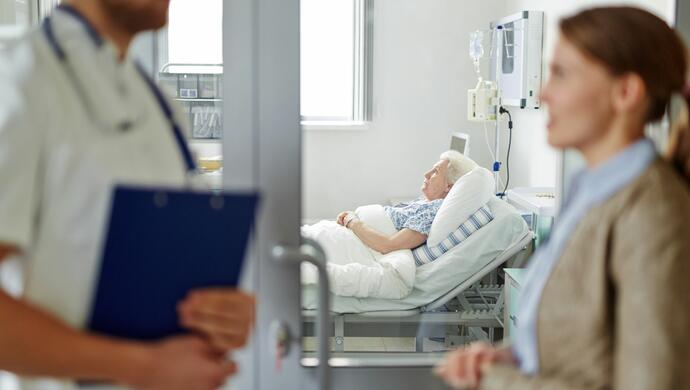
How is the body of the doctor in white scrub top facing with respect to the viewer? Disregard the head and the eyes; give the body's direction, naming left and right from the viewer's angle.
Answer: facing the viewer and to the right of the viewer

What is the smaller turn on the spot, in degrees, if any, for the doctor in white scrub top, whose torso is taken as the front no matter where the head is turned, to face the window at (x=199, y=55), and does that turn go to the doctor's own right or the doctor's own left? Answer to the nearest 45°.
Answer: approximately 135° to the doctor's own left

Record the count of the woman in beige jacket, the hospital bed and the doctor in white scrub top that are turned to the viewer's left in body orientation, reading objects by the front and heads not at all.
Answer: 2

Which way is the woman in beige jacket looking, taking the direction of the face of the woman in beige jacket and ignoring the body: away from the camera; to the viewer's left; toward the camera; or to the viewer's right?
to the viewer's left

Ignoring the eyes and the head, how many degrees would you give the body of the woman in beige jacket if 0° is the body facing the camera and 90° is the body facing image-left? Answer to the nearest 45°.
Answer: approximately 90°

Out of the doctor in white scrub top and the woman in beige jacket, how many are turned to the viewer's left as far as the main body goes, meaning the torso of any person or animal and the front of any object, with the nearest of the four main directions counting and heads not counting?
1

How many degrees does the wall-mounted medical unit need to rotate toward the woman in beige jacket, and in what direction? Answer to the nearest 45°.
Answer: approximately 45° to its left

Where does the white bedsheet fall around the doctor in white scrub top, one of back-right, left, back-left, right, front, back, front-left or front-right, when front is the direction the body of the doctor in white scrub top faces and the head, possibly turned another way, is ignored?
left

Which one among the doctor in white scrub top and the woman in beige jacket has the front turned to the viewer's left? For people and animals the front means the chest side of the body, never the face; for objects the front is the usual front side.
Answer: the woman in beige jacket

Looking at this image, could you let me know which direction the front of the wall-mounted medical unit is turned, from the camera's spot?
facing the viewer and to the left of the viewer

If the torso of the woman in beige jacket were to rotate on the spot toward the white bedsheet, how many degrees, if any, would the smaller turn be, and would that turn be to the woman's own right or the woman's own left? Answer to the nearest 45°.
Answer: approximately 90° to the woman's own right

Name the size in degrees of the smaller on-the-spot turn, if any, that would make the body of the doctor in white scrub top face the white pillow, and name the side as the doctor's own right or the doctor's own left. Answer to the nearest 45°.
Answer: approximately 90° to the doctor's own left

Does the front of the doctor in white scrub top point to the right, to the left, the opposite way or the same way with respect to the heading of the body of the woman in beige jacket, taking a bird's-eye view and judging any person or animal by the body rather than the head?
the opposite way

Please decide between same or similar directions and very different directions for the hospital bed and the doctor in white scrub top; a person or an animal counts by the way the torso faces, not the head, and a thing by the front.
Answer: very different directions

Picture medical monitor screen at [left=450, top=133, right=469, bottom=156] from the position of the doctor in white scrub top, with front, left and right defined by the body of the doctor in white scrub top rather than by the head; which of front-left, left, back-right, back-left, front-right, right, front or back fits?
left

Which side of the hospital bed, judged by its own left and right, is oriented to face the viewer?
left
